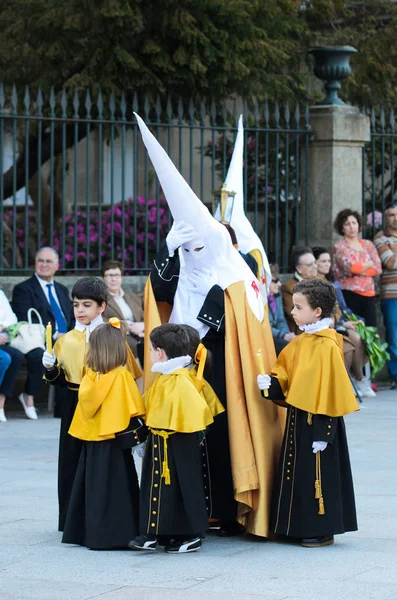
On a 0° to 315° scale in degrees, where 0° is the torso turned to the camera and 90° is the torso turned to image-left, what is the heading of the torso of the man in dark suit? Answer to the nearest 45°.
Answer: approximately 0°

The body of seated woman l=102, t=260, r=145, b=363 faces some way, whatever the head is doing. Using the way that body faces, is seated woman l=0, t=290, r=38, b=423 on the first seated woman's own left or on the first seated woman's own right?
on the first seated woman's own right

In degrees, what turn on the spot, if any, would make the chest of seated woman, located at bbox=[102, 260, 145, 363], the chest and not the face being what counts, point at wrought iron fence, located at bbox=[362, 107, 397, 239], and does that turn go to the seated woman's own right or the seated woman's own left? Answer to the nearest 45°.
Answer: approximately 135° to the seated woman's own left

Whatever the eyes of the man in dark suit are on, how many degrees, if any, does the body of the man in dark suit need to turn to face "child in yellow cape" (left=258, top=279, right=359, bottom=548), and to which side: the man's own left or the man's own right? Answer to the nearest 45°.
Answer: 0° — they already face them

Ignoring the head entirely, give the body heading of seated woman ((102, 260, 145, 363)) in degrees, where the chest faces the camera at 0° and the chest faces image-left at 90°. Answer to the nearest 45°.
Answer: approximately 0°

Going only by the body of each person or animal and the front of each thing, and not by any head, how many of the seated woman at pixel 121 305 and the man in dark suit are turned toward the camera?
2

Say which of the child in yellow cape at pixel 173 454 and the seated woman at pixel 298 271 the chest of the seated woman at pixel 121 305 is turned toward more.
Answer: the child in yellow cape

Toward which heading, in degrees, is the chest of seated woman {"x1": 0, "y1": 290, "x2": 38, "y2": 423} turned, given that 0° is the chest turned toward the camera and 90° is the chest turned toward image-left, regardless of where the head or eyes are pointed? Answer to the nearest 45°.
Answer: approximately 315°

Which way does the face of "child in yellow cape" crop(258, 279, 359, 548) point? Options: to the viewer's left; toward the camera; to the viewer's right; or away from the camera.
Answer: to the viewer's left

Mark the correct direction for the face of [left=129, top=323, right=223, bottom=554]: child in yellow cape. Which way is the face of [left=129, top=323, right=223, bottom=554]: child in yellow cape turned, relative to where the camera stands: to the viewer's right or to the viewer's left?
to the viewer's left
